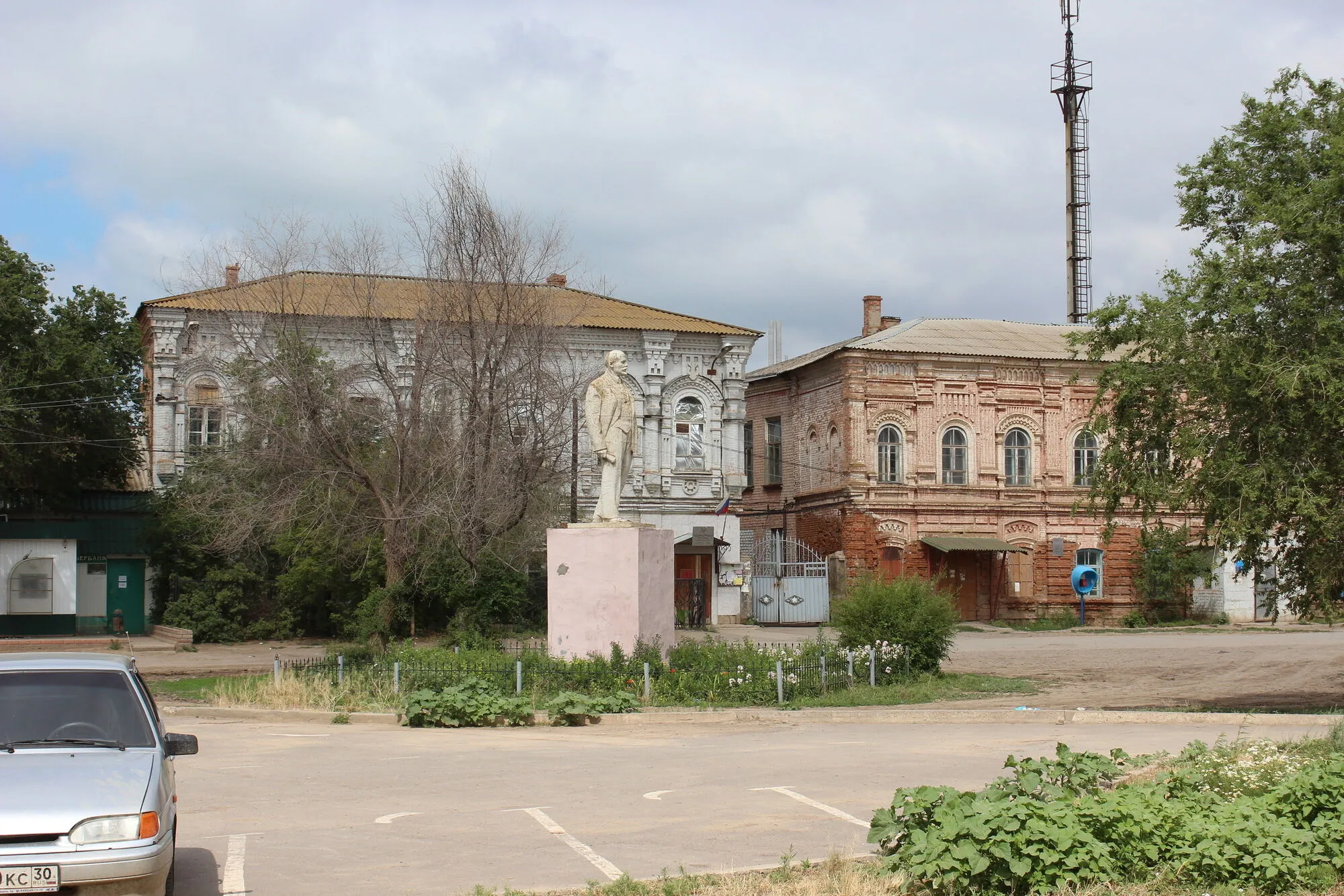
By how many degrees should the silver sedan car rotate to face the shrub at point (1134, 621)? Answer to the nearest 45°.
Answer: approximately 135° to its left

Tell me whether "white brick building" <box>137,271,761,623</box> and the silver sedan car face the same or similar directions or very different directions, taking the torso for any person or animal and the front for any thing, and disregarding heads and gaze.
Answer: same or similar directions

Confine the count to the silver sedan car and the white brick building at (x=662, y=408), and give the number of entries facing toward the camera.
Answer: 2

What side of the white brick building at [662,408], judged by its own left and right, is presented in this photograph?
front

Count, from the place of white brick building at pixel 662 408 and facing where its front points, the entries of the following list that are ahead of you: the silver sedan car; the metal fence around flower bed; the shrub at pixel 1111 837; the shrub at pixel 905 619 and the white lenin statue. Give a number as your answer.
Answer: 5

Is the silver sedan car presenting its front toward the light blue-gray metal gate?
no

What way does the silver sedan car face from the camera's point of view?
toward the camera

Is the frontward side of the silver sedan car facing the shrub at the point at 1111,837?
no

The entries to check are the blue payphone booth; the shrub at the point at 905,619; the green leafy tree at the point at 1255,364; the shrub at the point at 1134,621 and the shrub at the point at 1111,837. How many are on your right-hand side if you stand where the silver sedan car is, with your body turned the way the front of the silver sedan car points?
0

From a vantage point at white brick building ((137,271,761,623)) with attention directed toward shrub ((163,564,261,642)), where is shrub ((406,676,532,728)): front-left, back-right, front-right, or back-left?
front-left

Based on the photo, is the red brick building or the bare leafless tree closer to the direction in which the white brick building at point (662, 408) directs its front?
the bare leafless tree

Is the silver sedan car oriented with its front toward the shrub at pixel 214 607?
no

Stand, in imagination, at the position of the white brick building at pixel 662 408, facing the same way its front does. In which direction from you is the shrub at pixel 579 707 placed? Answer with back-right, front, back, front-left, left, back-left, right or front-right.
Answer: front

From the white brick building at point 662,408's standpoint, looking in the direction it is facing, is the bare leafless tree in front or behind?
in front

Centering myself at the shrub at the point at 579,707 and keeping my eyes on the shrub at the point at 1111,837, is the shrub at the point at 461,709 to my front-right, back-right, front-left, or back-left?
back-right
